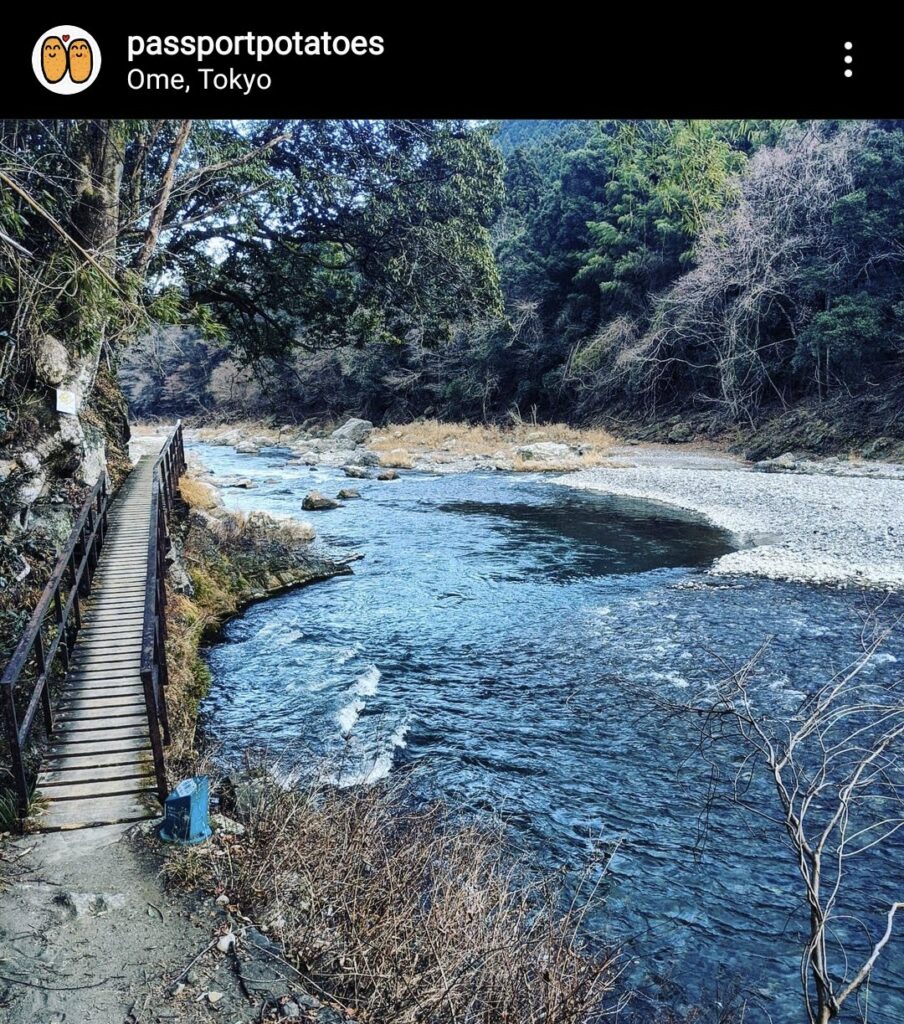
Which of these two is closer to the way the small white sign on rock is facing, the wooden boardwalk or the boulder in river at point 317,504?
the wooden boardwalk

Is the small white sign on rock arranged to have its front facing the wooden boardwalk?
yes

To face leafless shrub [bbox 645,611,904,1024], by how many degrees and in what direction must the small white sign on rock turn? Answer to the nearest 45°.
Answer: approximately 45° to its left

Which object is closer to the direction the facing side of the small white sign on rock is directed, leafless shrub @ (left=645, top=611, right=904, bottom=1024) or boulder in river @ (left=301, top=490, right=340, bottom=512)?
the leafless shrub

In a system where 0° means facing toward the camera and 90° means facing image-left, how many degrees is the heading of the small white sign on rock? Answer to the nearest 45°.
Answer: approximately 0°
